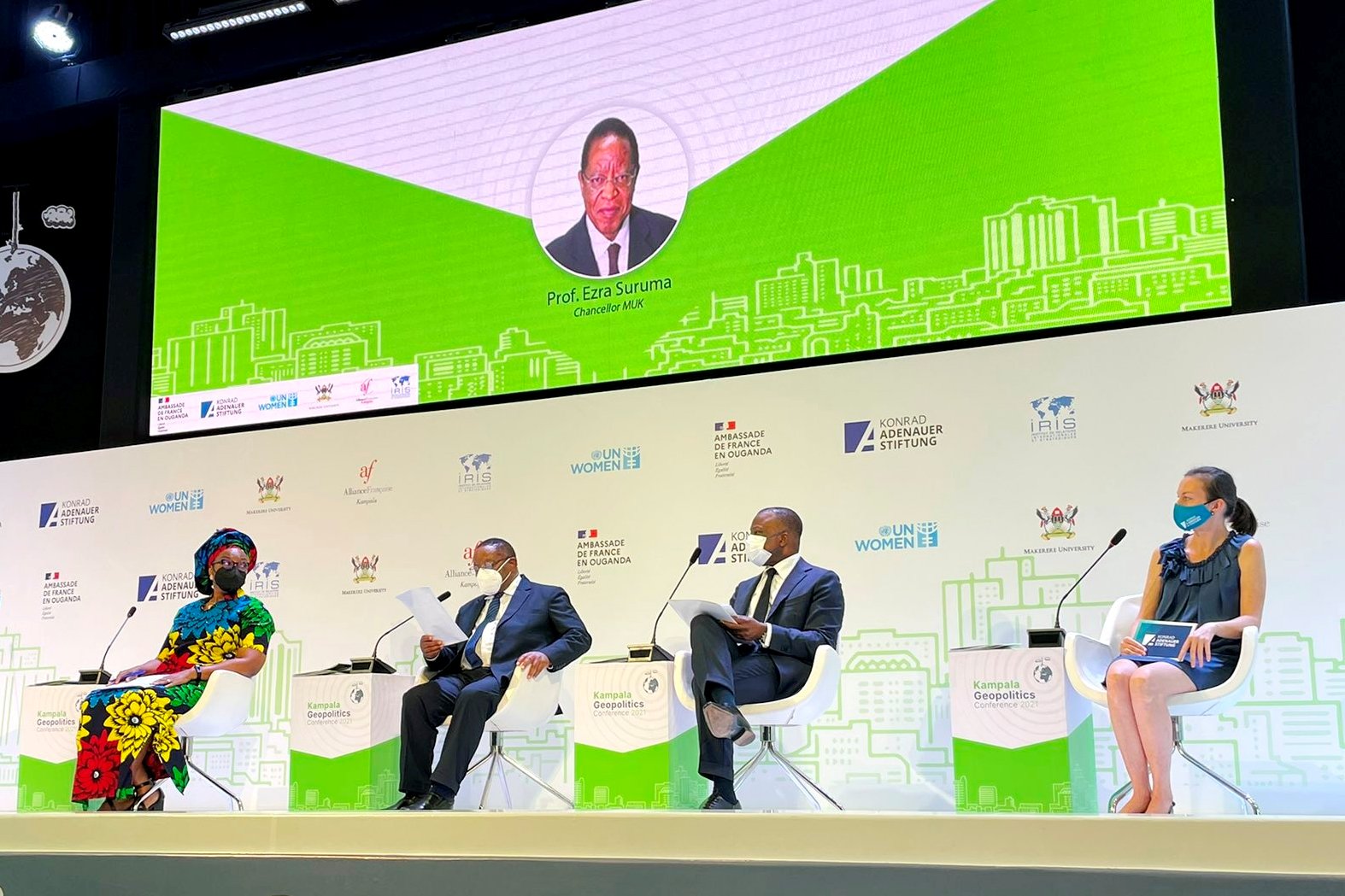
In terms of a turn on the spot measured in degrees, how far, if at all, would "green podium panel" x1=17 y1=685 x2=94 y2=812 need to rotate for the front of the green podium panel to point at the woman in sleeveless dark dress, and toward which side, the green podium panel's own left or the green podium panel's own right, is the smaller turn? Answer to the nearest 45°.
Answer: approximately 45° to the green podium panel's own left

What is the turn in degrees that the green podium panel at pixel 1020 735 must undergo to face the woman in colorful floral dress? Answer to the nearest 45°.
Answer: approximately 90° to its right

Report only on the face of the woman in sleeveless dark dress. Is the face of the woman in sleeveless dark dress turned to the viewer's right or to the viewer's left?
to the viewer's left

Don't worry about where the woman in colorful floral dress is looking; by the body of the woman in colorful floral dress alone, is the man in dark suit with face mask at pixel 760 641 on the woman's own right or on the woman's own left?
on the woman's own left
